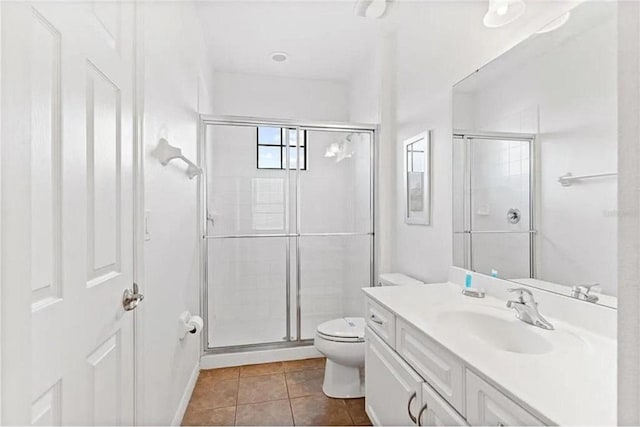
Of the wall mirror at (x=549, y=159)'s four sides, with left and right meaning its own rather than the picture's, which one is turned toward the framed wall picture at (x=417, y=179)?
right

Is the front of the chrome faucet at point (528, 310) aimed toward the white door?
yes

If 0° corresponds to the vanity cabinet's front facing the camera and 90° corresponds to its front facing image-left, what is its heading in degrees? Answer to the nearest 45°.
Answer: approximately 45°

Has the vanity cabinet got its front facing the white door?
yes

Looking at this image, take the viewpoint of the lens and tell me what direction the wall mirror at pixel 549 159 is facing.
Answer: facing the viewer and to the left of the viewer

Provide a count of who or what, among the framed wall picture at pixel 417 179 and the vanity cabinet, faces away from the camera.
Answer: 0

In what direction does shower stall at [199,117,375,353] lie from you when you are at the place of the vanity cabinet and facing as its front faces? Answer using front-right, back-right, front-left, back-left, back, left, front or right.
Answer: right

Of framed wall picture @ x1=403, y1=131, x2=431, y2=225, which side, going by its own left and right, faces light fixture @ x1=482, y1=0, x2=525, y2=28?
left

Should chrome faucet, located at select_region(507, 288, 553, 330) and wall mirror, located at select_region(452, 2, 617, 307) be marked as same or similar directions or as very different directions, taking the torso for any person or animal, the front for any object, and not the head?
same or similar directions

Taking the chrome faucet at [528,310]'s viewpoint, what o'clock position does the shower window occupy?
The shower window is roughly at 2 o'clock from the chrome faucet.

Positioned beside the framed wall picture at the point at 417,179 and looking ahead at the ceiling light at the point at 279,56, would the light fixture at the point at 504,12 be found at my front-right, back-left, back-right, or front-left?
back-left
